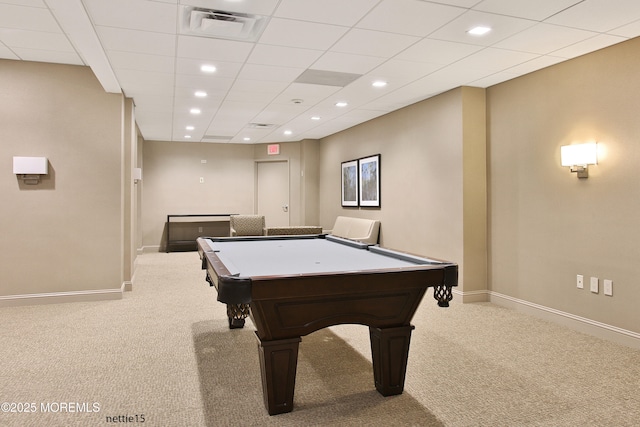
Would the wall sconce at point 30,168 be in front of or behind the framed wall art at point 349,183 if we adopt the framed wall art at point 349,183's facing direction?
in front

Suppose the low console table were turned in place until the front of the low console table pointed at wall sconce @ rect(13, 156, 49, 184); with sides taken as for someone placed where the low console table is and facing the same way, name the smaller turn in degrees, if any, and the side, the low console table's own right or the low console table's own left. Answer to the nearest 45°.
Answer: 0° — it already faces it

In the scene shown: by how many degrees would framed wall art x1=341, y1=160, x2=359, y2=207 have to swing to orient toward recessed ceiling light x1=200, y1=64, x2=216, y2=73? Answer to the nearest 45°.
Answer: approximately 45° to its left

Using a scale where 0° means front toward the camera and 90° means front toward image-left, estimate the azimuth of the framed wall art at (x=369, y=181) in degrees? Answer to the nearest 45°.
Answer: approximately 45°

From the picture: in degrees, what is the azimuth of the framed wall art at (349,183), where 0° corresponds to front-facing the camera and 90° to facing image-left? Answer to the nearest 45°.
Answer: approximately 45°

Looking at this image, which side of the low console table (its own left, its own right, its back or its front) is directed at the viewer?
front

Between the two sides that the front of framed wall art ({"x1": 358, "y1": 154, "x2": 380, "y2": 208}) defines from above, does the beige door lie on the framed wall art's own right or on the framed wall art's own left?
on the framed wall art's own right

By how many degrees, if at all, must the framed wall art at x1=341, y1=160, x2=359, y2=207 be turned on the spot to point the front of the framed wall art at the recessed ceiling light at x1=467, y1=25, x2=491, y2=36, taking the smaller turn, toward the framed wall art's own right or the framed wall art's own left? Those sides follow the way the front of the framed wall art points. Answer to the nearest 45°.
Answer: approximately 45° to the framed wall art's own left

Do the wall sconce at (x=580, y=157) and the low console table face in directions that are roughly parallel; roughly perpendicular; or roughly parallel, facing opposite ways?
roughly perpendicular

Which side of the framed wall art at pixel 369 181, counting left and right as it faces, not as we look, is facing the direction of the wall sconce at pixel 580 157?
left
